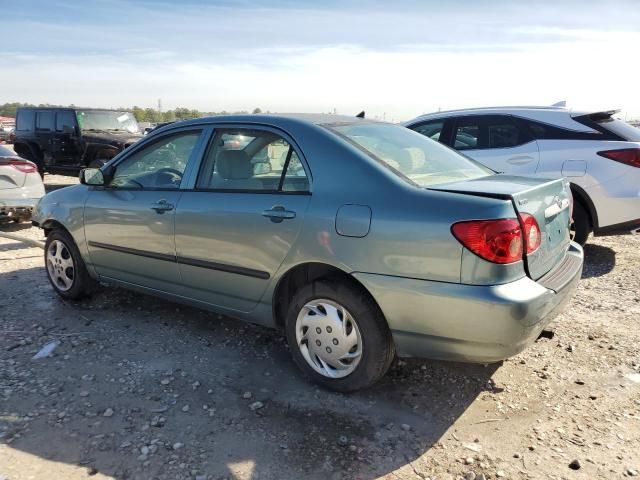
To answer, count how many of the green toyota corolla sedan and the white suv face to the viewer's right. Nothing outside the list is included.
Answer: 0

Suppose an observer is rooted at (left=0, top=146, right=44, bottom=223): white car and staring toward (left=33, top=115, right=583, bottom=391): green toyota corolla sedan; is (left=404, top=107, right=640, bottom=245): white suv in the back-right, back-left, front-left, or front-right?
front-left

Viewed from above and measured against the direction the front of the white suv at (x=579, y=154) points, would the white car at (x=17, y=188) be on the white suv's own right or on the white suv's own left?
on the white suv's own left

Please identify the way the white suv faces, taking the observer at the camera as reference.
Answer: facing away from the viewer and to the left of the viewer

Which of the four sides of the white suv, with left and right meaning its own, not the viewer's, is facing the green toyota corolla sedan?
left

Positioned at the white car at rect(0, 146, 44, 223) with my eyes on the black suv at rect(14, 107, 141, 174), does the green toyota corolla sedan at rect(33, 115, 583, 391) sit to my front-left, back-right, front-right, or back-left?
back-right

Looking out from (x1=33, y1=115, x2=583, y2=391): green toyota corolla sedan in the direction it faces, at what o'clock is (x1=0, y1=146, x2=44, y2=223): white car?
The white car is roughly at 12 o'clock from the green toyota corolla sedan.

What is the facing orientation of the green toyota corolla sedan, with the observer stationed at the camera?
facing away from the viewer and to the left of the viewer

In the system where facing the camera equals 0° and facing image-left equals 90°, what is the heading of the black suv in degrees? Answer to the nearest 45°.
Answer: approximately 315°

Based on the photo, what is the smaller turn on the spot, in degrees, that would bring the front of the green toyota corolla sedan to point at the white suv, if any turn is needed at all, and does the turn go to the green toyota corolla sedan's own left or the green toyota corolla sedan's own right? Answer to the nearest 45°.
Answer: approximately 90° to the green toyota corolla sedan's own right

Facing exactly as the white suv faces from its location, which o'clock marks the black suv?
The black suv is roughly at 11 o'clock from the white suv.

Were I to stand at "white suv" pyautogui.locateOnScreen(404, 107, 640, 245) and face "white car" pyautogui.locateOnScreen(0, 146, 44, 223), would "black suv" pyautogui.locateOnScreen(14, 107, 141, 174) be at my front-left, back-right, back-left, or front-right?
front-right

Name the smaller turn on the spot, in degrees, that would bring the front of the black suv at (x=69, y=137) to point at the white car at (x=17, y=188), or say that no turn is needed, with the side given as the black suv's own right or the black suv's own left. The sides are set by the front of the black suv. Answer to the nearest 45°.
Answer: approximately 45° to the black suv's own right

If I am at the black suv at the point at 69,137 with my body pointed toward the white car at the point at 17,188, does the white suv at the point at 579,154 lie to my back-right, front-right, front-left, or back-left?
front-left

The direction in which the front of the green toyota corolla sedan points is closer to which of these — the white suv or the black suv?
the black suv

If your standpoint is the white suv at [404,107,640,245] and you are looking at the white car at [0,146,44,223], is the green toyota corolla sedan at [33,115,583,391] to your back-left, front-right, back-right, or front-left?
front-left

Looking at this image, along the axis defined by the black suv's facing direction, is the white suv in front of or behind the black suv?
in front
